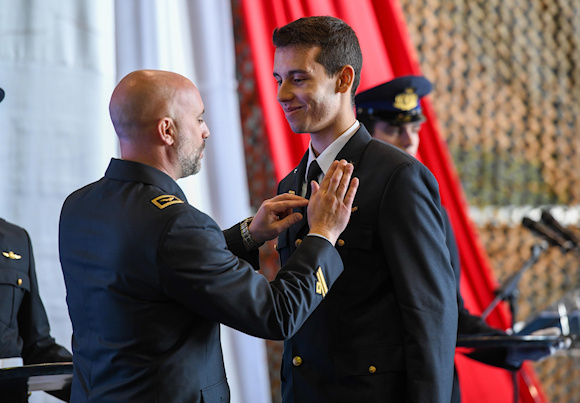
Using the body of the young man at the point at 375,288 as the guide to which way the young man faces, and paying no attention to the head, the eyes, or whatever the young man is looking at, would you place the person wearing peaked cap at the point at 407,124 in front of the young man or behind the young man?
behind

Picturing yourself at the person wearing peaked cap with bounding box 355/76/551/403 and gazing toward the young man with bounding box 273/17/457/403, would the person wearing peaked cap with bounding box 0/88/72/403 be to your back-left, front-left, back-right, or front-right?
front-right

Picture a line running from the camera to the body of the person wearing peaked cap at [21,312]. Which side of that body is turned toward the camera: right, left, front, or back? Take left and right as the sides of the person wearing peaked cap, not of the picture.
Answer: front

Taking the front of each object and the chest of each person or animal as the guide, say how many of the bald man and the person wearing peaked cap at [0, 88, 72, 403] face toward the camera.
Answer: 1

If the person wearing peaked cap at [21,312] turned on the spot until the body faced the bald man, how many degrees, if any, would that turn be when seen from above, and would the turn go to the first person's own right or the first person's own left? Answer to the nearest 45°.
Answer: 0° — they already face them

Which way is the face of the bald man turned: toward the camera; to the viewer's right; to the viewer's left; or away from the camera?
to the viewer's right

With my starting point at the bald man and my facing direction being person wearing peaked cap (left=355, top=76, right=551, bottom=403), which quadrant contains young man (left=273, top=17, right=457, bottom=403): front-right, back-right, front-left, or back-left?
front-right

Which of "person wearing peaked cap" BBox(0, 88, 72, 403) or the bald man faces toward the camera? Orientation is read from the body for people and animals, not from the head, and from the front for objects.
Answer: the person wearing peaked cap

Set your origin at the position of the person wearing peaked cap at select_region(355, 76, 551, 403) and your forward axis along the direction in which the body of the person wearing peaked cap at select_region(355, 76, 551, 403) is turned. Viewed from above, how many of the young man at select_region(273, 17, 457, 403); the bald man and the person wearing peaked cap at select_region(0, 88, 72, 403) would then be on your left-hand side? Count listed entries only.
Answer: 0

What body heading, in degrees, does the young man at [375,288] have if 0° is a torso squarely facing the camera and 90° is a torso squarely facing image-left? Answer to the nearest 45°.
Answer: approximately 45°

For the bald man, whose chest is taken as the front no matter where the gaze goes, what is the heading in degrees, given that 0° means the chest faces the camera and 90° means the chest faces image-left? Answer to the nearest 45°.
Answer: approximately 225°
